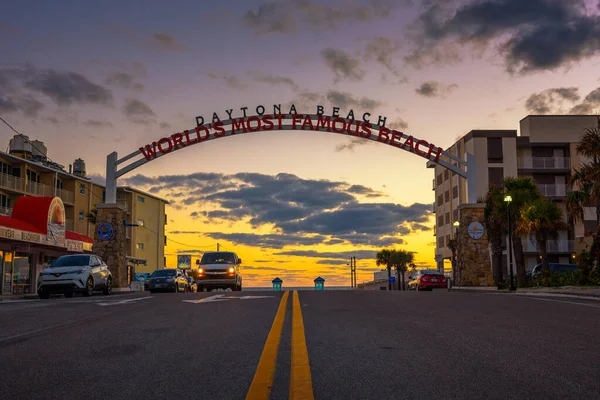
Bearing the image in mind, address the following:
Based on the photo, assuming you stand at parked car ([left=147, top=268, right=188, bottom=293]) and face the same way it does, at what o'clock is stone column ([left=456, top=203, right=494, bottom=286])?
The stone column is roughly at 8 o'clock from the parked car.

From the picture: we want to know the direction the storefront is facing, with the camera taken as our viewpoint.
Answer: facing the viewer and to the right of the viewer

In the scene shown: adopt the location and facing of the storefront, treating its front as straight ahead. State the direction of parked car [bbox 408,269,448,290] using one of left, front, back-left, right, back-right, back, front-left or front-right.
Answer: front-left

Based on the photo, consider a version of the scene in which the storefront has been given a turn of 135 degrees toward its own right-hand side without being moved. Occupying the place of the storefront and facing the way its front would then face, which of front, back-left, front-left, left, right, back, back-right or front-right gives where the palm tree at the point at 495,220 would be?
back

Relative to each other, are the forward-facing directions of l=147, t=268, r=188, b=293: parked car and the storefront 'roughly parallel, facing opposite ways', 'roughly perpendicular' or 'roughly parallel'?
roughly perpendicular

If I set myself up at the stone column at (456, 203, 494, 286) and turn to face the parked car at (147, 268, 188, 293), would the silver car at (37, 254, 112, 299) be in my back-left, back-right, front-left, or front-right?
front-left

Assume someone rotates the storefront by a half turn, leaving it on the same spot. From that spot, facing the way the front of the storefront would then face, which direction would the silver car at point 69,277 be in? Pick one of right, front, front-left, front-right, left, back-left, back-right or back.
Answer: back-left

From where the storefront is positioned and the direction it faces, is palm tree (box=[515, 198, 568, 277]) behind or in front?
in front

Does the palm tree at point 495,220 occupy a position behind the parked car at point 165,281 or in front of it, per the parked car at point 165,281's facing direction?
behind

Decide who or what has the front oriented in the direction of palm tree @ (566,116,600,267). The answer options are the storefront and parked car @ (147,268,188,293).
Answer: the storefront

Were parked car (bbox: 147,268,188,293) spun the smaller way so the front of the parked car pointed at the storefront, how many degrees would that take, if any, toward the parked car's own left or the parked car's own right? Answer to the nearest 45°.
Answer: approximately 45° to the parked car's own right

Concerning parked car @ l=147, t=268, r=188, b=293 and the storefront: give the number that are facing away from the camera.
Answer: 0

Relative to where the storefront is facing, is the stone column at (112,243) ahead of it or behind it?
ahead

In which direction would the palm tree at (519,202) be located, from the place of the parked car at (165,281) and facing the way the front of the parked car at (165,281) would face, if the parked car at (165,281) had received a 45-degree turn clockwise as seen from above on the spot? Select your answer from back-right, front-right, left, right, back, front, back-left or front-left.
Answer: back

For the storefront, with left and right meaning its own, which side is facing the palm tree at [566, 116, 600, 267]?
front

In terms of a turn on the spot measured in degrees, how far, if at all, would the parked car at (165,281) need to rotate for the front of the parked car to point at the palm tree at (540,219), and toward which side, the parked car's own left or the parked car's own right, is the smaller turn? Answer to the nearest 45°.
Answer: approximately 135° to the parked car's own left
